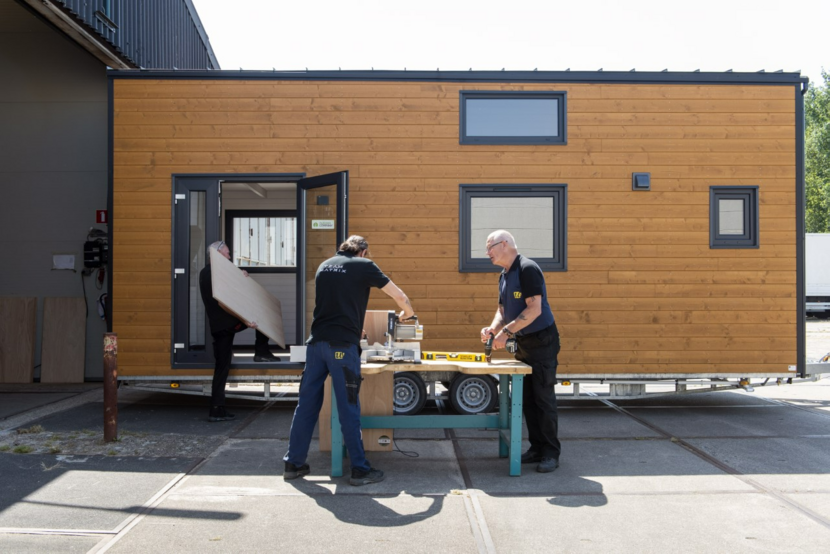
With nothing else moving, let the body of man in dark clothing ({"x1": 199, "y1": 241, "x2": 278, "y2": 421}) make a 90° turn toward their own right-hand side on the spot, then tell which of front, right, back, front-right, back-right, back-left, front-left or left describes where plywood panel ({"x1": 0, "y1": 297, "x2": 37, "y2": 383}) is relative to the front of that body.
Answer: back-right

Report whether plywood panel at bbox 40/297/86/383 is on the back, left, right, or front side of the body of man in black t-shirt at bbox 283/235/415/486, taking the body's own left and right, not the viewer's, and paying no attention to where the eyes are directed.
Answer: left

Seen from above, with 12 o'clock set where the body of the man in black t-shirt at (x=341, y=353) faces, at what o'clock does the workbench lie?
The workbench is roughly at 1 o'clock from the man in black t-shirt.

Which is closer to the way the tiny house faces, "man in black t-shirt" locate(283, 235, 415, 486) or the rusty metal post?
the man in black t-shirt

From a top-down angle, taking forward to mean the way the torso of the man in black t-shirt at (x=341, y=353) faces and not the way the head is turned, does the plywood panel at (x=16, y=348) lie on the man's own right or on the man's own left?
on the man's own left

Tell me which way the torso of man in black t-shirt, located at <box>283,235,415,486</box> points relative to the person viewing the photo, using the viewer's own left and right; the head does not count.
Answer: facing away from the viewer and to the right of the viewer

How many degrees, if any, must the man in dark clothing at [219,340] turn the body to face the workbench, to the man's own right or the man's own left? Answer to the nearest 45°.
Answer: approximately 45° to the man's own right

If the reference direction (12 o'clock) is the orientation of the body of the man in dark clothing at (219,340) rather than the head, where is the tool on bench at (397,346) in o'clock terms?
The tool on bench is roughly at 2 o'clock from the man in dark clothing.

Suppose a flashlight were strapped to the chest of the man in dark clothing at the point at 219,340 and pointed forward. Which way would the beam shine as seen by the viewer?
to the viewer's right
